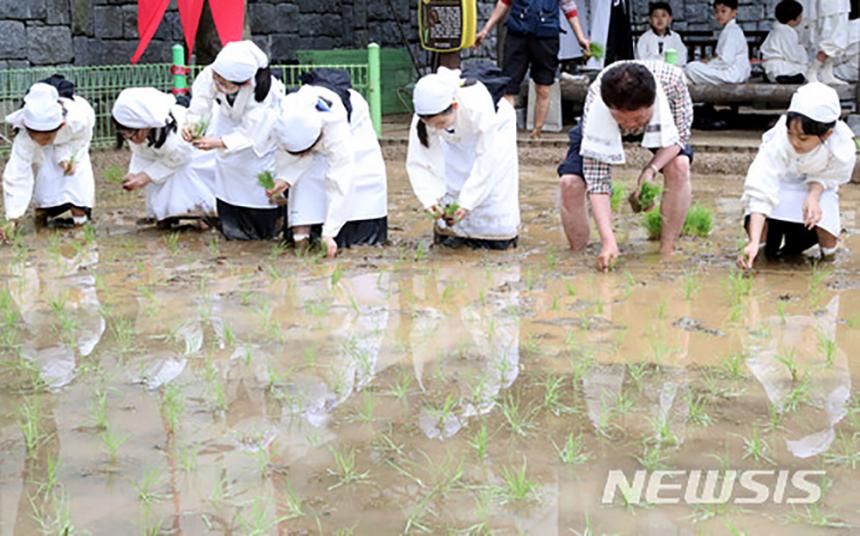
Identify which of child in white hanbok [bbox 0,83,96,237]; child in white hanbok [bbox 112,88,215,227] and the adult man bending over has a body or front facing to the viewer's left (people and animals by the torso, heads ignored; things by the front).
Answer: child in white hanbok [bbox 112,88,215,227]

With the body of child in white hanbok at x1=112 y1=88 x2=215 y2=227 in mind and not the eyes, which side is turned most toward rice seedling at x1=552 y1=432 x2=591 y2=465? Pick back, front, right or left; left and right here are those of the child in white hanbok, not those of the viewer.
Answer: left

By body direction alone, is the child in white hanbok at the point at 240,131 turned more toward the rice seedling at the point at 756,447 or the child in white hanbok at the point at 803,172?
the rice seedling

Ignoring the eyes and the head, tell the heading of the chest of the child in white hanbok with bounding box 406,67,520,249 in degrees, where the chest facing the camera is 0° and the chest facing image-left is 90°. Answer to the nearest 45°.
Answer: approximately 45°

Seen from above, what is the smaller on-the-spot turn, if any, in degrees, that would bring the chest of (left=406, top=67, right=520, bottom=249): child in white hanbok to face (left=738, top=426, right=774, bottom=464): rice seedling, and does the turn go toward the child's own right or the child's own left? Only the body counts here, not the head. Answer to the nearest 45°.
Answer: approximately 45° to the child's own left

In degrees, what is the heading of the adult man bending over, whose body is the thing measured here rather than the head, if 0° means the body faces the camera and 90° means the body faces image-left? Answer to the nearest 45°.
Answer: approximately 0°

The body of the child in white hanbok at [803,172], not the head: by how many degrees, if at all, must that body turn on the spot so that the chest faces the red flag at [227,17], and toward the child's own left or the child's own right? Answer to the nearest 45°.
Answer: approximately 90° to the child's own right

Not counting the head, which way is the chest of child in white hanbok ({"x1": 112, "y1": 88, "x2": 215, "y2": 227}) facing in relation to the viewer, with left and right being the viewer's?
facing to the left of the viewer

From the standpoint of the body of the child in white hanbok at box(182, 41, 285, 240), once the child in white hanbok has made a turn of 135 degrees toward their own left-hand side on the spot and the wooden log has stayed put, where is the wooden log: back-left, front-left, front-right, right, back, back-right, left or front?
front-left

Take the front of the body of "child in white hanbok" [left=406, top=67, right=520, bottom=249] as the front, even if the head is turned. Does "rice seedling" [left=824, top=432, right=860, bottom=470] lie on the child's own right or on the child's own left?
on the child's own left
